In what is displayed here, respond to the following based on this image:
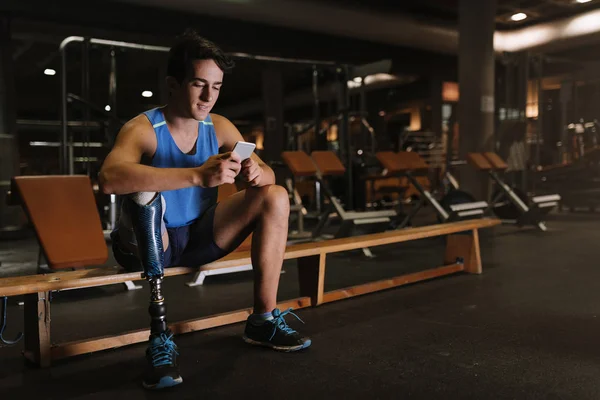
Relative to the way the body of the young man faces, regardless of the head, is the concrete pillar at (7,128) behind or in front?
behind

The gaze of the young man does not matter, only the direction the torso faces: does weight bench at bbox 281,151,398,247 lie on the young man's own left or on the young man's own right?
on the young man's own left

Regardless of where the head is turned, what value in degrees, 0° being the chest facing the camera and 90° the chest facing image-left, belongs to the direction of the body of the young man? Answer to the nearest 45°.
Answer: approximately 315°

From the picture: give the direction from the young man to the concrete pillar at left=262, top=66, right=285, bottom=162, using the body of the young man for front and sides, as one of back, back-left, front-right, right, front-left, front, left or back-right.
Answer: back-left

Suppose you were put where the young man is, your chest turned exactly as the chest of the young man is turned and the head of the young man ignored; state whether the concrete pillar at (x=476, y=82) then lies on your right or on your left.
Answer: on your left

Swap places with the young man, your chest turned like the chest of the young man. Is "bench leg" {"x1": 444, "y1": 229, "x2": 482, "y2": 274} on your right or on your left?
on your left

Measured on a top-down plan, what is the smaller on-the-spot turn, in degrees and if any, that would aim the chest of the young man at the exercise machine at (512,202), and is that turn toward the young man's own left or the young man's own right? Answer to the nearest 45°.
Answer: approximately 90° to the young man's own left

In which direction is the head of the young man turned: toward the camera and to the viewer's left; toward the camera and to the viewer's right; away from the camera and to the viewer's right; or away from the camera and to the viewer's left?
toward the camera and to the viewer's right

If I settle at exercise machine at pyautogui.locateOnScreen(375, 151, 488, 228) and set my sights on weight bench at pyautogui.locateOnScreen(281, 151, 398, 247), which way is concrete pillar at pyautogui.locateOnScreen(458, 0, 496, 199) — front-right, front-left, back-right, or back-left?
back-right
